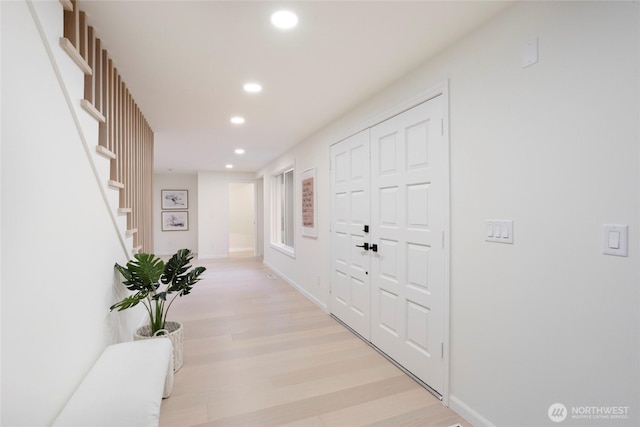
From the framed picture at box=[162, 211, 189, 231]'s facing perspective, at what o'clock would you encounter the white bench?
The white bench is roughly at 12 o'clock from the framed picture.

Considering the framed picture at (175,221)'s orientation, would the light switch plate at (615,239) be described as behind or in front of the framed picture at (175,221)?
in front

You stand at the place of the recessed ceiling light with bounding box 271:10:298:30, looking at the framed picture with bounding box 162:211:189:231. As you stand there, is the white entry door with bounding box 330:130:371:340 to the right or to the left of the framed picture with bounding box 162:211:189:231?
right

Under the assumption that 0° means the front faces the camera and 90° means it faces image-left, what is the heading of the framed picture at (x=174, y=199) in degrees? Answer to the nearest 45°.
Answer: approximately 0°

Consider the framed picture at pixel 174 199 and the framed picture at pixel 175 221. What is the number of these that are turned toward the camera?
2

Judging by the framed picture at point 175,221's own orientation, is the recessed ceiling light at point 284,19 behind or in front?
in front

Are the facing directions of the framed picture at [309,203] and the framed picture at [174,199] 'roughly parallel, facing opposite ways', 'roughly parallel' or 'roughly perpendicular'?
roughly perpendicular

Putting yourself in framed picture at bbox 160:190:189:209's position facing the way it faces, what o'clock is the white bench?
The white bench is roughly at 12 o'clock from the framed picture.

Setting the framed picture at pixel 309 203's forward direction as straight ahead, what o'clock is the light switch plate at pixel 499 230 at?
The light switch plate is roughly at 10 o'clock from the framed picture.

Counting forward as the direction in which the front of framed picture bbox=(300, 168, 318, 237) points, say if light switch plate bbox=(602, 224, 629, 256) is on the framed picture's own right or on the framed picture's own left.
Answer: on the framed picture's own left

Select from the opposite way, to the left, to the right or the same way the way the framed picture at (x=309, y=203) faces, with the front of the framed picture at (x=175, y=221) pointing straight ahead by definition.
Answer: to the right

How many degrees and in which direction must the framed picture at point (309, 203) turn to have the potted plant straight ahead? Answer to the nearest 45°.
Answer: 0° — it already faces it
